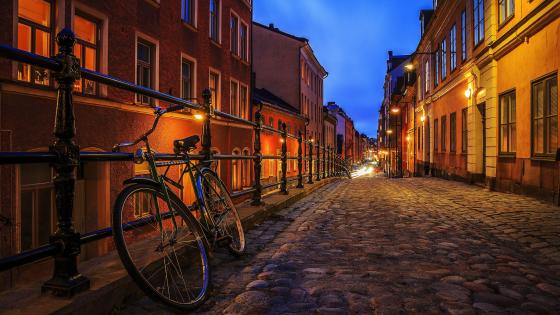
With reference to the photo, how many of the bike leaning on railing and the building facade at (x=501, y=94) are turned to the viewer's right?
0

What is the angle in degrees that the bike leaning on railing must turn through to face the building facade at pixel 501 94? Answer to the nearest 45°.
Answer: approximately 180°

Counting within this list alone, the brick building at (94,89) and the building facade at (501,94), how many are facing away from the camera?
0

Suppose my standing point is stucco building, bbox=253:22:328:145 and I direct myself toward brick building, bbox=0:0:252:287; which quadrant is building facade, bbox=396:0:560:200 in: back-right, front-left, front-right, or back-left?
front-left

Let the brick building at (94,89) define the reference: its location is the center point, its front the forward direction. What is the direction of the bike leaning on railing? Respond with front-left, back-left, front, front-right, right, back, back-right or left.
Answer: front-right

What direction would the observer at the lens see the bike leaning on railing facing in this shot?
facing the viewer and to the left of the viewer

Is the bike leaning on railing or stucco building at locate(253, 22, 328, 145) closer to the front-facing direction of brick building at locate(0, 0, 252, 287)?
the bike leaning on railing

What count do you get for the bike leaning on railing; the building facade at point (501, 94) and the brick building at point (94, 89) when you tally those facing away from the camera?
0

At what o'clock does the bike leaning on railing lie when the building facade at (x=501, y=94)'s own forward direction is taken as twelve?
The bike leaning on railing is roughly at 11 o'clock from the building facade.

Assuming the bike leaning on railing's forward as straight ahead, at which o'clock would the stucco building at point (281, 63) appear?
The stucco building is roughly at 5 o'clock from the bike leaning on railing.

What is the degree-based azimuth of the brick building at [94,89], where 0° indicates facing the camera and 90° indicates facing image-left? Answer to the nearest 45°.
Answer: approximately 315°

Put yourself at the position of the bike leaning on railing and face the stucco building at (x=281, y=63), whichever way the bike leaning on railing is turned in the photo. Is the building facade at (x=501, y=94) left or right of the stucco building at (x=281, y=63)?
right

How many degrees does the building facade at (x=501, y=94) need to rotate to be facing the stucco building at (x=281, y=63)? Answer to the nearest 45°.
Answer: approximately 90° to its right
